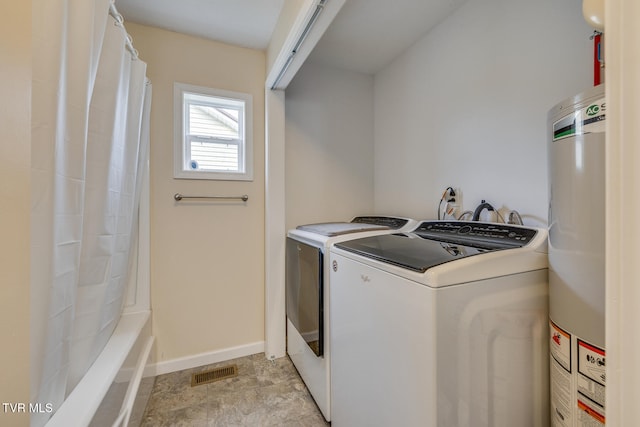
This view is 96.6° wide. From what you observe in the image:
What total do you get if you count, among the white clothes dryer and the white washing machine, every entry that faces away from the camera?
0

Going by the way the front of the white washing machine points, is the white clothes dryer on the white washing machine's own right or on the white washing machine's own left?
on the white washing machine's own right

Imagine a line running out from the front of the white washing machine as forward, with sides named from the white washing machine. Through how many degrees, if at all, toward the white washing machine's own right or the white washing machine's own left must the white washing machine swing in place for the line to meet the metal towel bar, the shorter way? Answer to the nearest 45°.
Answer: approximately 45° to the white washing machine's own right

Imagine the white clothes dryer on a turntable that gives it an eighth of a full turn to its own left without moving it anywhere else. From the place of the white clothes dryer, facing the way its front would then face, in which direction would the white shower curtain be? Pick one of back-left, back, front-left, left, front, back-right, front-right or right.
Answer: front

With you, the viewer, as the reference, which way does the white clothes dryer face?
facing to the left of the viewer

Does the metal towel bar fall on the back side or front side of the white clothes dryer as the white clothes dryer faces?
on the front side

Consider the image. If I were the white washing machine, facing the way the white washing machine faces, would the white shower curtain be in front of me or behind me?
in front

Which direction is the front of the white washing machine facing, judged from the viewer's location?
facing the viewer and to the left of the viewer
